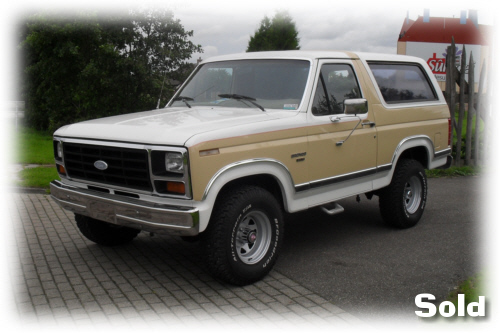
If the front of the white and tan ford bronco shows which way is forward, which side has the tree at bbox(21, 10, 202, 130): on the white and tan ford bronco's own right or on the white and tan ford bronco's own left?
on the white and tan ford bronco's own right

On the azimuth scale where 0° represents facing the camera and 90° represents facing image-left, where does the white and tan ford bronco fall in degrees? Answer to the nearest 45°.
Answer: approximately 45°

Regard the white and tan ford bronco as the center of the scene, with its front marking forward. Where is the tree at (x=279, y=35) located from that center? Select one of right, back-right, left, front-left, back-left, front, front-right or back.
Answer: back-right

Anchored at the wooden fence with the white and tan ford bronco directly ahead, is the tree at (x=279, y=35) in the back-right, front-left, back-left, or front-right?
back-right

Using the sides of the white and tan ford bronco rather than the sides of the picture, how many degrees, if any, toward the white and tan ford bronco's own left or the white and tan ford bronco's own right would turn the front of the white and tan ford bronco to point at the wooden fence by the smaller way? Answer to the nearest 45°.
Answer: approximately 180°

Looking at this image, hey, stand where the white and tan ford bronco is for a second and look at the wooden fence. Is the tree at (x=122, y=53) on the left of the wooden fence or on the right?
left
